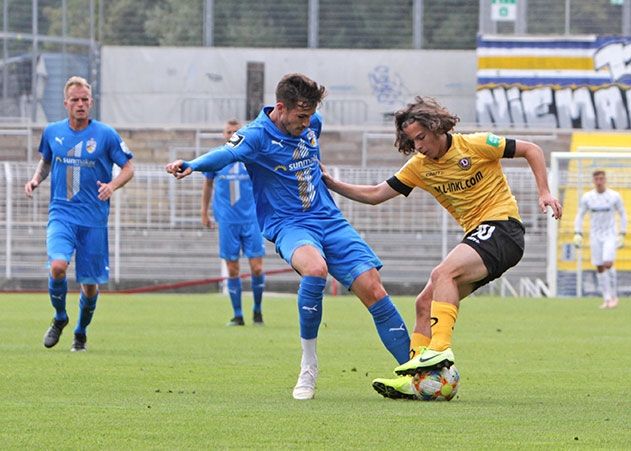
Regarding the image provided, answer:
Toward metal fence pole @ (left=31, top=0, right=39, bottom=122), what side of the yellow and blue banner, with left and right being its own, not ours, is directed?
right

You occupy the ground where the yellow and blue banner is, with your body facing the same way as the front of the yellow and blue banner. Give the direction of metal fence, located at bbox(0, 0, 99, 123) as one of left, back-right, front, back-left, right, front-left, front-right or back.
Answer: right

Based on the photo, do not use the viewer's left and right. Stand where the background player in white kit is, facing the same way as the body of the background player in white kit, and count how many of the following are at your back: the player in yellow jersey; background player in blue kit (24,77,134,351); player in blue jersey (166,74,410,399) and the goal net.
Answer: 1

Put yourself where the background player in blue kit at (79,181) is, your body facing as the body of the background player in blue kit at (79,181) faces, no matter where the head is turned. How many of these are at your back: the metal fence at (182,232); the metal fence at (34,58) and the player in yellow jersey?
2

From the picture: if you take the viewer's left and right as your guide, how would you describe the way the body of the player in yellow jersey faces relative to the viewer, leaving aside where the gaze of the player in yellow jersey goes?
facing the viewer and to the left of the viewer

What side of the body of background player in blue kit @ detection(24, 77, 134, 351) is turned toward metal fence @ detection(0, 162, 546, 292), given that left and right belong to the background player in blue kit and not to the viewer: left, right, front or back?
back

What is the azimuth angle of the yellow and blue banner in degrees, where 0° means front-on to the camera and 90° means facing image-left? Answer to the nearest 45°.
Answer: approximately 0°

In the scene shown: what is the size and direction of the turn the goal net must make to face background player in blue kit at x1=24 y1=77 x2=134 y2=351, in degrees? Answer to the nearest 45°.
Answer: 0° — it already faces them

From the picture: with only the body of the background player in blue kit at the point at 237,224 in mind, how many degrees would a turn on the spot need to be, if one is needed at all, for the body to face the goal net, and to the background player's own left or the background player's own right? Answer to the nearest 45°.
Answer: approximately 135° to the background player's own left

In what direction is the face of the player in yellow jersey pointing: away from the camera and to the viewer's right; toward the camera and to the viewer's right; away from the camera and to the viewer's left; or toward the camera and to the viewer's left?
toward the camera and to the viewer's left

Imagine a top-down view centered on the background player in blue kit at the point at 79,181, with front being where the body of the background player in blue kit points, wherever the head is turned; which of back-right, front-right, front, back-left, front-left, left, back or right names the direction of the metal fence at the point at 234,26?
back
